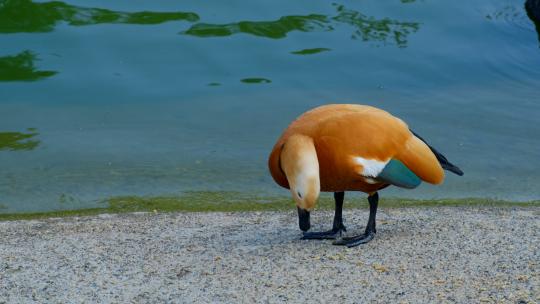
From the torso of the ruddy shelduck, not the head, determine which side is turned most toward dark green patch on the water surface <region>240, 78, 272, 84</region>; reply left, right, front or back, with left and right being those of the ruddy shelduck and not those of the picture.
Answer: right

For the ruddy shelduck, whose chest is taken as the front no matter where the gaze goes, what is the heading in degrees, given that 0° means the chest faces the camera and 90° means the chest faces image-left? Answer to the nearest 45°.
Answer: approximately 90°
